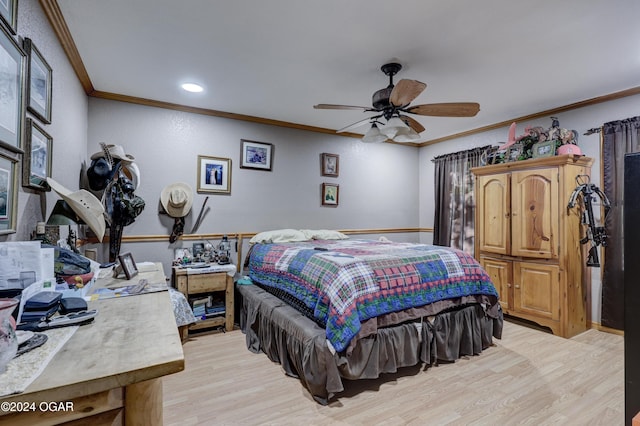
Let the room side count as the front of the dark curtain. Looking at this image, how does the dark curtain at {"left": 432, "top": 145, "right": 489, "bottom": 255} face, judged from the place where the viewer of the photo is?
facing the viewer and to the left of the viewer

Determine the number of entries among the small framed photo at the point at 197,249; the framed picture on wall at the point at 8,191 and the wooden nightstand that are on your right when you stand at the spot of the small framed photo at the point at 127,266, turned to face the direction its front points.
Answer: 1

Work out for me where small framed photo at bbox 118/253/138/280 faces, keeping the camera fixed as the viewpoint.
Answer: facing the viewer and to the right of the viewer

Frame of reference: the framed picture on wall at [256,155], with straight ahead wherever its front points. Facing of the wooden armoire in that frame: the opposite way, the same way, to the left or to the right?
to the right

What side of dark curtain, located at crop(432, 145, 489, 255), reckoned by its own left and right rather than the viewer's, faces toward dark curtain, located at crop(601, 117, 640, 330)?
left

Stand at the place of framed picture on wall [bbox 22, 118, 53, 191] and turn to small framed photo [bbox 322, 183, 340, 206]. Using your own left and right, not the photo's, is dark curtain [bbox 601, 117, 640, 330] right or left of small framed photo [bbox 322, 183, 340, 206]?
right

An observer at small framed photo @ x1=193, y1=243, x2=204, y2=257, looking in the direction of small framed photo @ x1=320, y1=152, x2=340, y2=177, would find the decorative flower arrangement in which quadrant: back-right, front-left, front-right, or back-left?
front-right

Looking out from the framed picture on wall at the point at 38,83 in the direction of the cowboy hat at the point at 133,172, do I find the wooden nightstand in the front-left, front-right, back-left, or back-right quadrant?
front-right

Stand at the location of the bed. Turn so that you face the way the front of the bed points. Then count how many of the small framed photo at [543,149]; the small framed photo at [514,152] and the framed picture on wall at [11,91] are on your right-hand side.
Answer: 1

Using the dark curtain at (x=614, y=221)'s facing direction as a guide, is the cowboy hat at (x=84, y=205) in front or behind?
in front

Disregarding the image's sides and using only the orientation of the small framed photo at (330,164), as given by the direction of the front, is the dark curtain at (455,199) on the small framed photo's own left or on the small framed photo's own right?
on the small framed photo's own left

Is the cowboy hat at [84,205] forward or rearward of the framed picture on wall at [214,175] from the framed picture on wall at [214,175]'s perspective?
forward

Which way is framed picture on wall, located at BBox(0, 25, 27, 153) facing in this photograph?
to the viewer's right

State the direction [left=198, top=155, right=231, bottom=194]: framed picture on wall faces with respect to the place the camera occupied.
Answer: facing the viewer

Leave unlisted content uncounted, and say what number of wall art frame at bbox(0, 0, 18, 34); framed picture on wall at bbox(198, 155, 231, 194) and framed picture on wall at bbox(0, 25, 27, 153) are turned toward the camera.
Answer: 1

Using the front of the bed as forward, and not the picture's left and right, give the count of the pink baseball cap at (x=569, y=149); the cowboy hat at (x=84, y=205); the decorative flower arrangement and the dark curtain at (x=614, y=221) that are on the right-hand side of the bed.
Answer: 1

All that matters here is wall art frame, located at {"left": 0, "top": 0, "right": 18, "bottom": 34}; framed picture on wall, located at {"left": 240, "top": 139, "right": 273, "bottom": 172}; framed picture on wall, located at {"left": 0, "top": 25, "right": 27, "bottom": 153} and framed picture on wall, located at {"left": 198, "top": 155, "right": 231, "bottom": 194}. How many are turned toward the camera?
2

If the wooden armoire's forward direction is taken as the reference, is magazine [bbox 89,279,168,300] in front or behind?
in front
